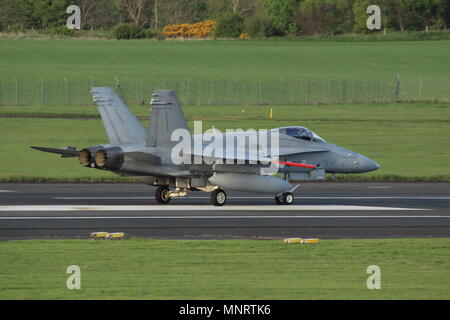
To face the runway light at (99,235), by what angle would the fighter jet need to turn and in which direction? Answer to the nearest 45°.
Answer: approximately 135° to its right

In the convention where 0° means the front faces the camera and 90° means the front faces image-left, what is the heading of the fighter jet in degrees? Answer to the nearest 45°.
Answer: approximately 225°

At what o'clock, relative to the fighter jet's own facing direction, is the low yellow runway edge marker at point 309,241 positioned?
The low yellow runway edge marker is roughly at 4 o'clock from the fighter jet.

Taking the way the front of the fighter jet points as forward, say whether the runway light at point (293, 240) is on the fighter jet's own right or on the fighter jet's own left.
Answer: on the fighter jet's own right

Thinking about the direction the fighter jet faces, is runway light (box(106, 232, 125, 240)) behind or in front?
behind
